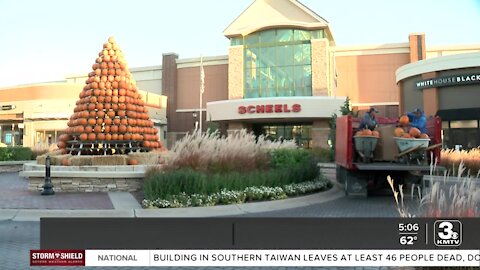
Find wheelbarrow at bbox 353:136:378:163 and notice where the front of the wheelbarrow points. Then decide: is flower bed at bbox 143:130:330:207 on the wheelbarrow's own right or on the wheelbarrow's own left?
on the wheelbarrow's own right

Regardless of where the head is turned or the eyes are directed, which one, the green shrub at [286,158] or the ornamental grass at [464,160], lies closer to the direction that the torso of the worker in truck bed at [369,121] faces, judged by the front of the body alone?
the ornamental grass

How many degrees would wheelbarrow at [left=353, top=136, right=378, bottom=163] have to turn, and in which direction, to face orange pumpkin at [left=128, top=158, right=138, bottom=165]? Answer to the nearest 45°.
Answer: approximately 90° to its right

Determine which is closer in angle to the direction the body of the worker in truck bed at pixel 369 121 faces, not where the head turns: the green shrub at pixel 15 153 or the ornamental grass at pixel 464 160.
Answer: the ornamental grass

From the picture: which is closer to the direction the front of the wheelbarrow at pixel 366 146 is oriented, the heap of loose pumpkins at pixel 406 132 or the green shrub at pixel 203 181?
the green shrub

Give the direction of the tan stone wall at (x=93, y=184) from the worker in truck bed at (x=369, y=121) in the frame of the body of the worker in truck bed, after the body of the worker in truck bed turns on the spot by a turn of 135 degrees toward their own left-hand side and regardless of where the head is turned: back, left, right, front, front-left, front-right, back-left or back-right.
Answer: front-left

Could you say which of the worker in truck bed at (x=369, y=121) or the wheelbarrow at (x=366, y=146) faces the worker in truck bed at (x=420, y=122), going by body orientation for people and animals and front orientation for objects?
the worker in truck bed at (x=369, y=121)

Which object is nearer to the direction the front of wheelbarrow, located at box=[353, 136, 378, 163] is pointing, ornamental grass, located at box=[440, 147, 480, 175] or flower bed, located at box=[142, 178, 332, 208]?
the flower bed

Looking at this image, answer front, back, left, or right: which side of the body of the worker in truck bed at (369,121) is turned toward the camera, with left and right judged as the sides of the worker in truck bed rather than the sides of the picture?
right

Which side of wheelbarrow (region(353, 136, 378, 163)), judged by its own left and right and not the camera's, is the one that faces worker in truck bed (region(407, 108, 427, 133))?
left

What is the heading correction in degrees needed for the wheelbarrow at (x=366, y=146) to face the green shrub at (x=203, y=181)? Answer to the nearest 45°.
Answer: approximately 45° to its right
